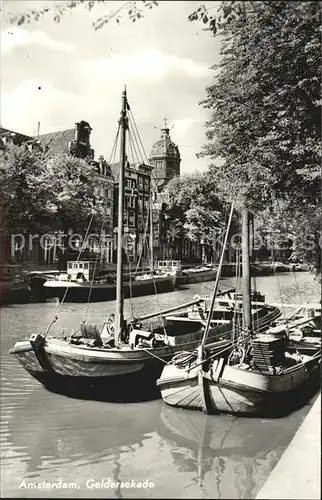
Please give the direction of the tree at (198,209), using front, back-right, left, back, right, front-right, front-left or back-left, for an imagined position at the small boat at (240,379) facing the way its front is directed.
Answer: back-right

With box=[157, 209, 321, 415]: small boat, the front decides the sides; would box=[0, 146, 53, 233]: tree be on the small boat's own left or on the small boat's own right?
on the small boat's own right

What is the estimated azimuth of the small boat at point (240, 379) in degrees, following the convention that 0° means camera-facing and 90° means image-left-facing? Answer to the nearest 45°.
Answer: approximately 45°

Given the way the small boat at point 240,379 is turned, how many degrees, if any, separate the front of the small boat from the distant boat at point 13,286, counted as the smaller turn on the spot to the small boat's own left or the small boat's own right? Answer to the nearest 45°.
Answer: approximately 90° to the small boat's own right

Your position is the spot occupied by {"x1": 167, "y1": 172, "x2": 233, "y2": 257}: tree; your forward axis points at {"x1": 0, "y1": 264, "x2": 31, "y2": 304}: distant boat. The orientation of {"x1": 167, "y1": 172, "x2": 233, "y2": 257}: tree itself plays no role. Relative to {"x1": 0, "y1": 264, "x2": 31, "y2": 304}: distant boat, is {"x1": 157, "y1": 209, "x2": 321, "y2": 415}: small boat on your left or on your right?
left

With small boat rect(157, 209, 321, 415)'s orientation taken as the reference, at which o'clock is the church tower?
The church tower is roughly at 4 o'clock from the small boat.

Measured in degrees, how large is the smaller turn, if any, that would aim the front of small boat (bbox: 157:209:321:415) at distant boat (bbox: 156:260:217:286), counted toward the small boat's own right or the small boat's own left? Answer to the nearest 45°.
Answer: approximately 135° to the small boat's own right
